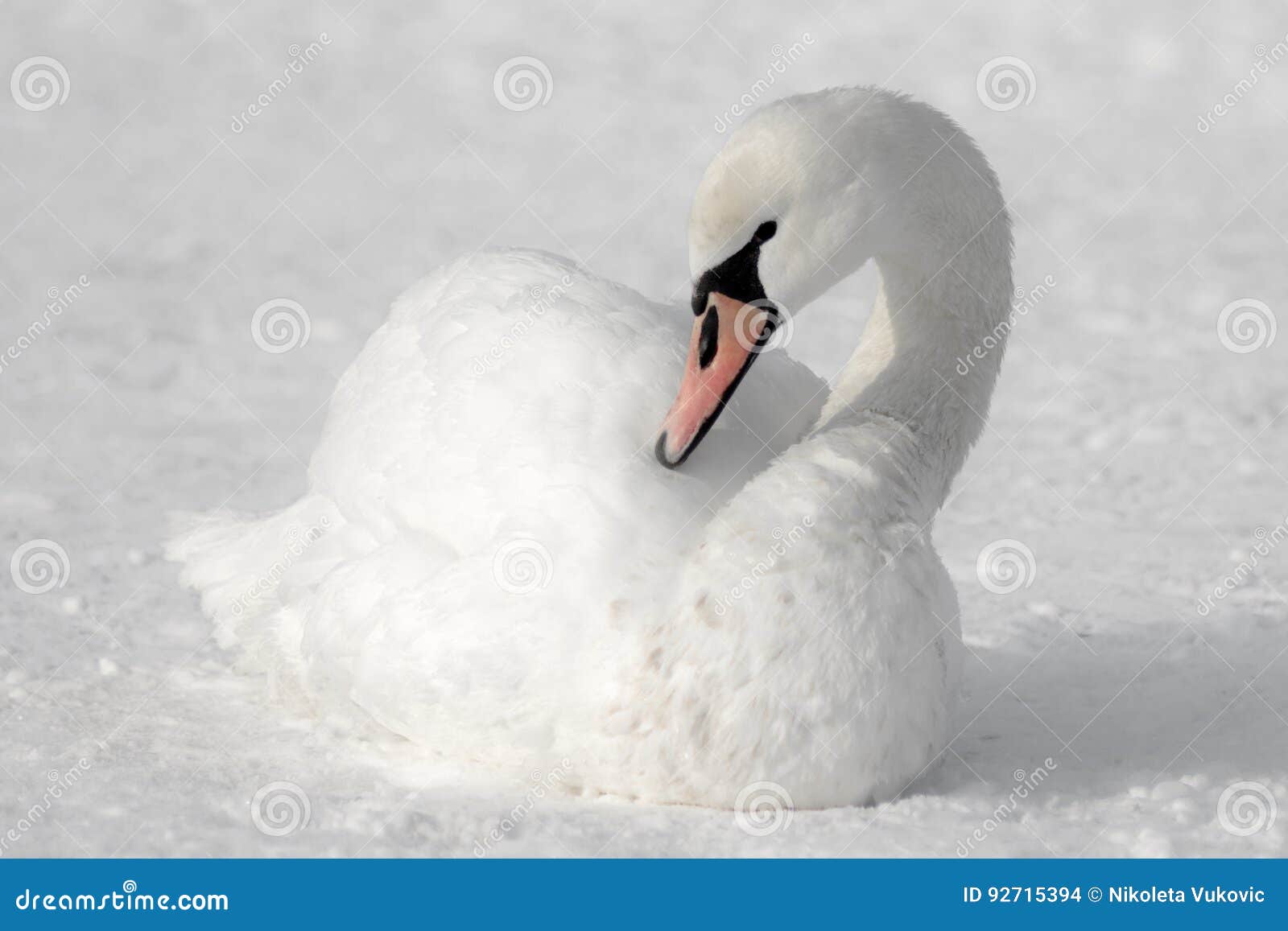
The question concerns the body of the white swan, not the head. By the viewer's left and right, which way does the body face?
facing the viewer and to the right of the viewer
